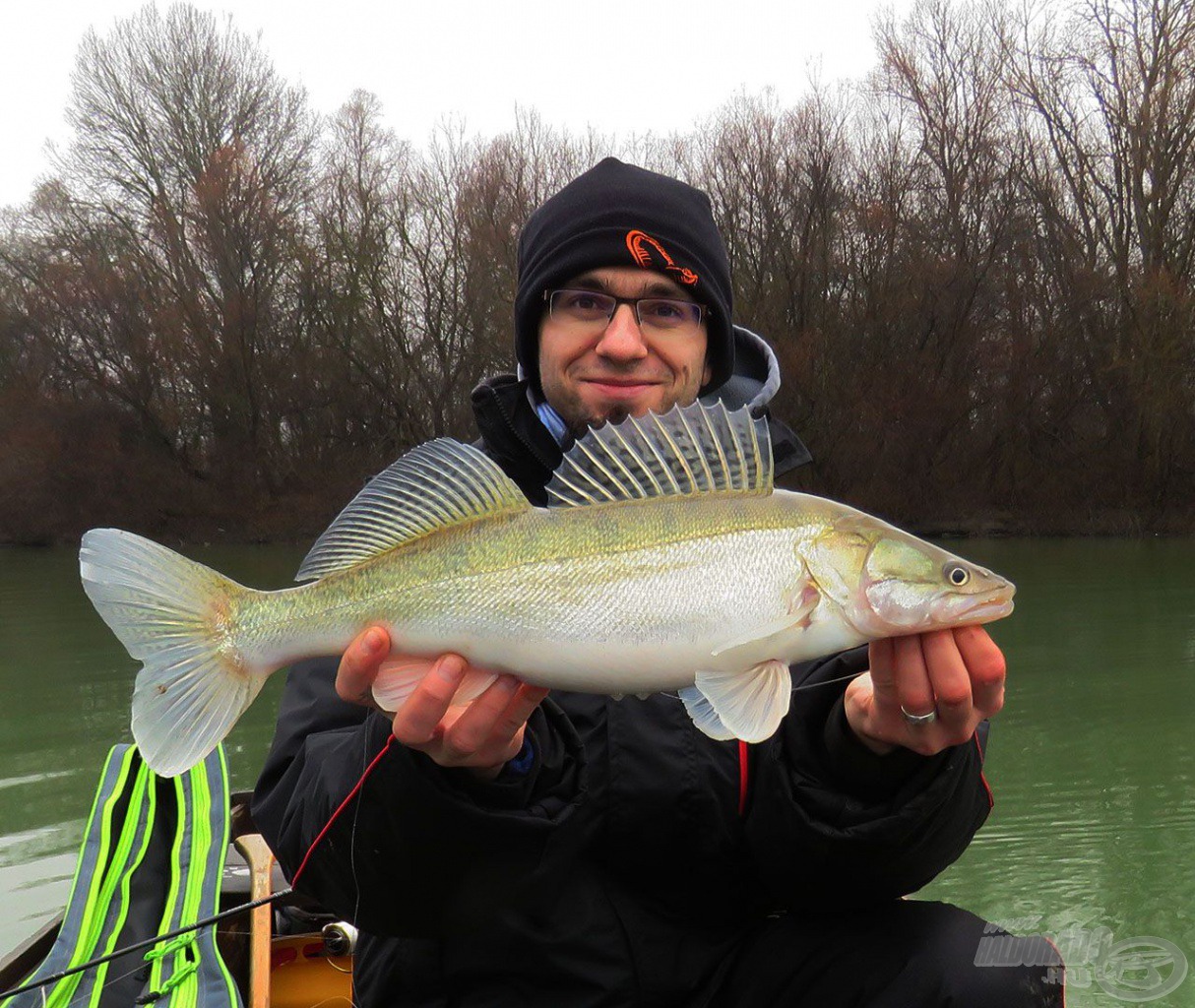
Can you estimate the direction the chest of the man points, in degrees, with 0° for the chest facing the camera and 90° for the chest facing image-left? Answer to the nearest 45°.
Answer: approximately 0°

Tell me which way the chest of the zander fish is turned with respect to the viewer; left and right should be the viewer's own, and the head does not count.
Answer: facing to the right of the viewer

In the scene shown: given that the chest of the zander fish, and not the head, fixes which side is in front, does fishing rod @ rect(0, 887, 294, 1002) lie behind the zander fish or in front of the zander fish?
behind

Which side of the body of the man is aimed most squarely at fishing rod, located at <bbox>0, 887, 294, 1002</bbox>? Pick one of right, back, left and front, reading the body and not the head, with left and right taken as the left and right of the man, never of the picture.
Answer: right
